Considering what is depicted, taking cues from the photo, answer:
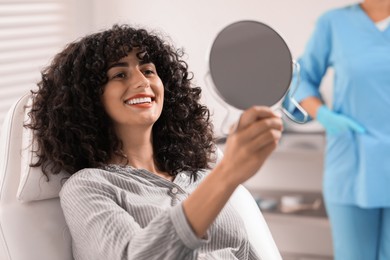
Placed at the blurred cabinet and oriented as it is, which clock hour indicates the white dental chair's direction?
The white dental chair is roughly at 1 o'clock from the blurred cabinet.

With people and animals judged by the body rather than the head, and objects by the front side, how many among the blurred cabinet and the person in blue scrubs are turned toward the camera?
2

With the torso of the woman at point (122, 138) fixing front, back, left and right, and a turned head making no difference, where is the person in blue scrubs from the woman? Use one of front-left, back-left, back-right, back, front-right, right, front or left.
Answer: left

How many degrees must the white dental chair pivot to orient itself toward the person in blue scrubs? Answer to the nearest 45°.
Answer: approximately 90° to its left

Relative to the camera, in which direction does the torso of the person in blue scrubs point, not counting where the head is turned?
toward the camera

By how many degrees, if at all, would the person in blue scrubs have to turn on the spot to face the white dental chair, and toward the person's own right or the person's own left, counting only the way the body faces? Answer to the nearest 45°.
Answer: approximately 45° to the person's own right

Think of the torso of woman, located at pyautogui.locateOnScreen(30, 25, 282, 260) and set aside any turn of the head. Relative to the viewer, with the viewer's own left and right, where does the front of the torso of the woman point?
facing the viewer and to the right of the viewer

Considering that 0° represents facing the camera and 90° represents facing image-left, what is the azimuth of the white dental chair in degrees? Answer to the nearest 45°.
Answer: approximately 315°

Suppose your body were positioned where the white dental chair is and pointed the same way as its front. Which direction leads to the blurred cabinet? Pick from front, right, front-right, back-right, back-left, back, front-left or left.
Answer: left

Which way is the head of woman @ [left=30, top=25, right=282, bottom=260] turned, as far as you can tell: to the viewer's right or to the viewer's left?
to the viewer's right
